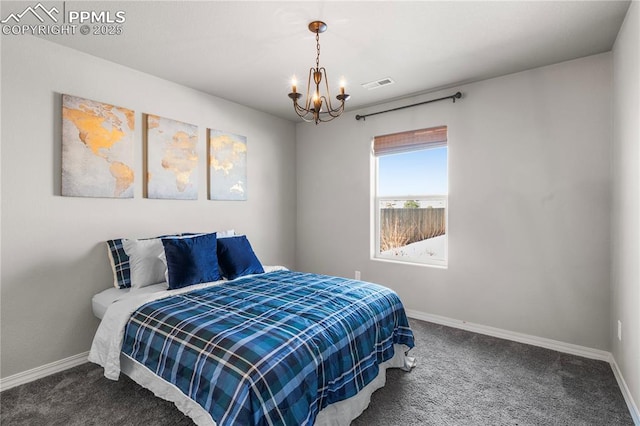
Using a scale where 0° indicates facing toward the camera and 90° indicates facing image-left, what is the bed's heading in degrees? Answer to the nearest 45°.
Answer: approximately 315°

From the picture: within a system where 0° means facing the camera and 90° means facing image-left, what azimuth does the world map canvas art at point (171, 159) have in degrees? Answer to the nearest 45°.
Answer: approximately 315°

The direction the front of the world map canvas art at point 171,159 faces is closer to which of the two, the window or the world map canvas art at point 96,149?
the window

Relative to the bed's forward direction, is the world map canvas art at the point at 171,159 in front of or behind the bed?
behind

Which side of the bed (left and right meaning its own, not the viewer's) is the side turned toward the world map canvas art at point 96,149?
back
